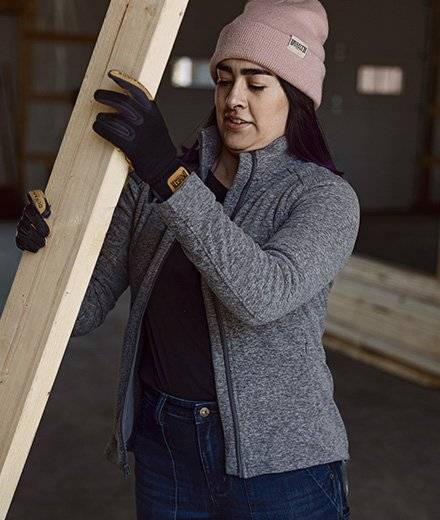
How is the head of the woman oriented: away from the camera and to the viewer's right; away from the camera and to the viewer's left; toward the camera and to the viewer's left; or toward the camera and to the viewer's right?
toward the camera and to the viewer's left

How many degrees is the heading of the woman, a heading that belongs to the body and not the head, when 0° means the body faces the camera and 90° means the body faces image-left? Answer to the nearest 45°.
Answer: approximately 45°
